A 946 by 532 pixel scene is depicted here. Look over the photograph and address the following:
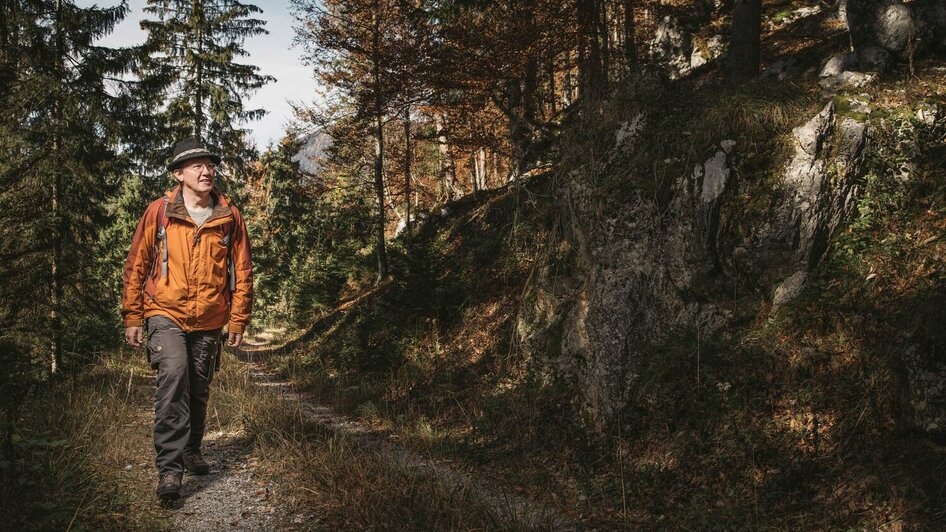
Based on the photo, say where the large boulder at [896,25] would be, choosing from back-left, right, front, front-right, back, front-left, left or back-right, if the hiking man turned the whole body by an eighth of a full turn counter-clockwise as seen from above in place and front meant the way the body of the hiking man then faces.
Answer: front-left

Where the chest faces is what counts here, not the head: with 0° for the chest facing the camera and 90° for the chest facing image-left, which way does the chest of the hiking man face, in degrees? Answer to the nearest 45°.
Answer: approximately 0°

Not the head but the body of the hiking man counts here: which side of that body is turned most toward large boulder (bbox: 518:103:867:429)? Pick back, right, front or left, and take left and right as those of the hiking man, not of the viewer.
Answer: left

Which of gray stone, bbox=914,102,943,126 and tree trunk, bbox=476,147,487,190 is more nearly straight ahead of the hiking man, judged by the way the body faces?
the gray stone

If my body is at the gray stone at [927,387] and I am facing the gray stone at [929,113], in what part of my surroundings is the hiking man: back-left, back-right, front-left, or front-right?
back-left

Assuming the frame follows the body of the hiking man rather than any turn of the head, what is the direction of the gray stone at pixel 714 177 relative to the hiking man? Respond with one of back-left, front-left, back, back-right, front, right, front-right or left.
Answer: left

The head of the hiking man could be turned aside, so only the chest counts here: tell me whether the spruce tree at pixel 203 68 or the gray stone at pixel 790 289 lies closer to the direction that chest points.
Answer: the gray stone

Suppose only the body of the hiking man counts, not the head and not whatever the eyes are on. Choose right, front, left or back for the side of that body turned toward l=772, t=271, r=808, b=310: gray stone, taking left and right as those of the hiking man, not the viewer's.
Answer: left

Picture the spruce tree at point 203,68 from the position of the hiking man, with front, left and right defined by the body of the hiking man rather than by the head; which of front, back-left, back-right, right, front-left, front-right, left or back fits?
back

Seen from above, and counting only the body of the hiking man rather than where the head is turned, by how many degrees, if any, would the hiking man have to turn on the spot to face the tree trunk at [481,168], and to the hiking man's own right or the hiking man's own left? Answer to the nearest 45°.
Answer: approximately 135° to the hiking man's own left
